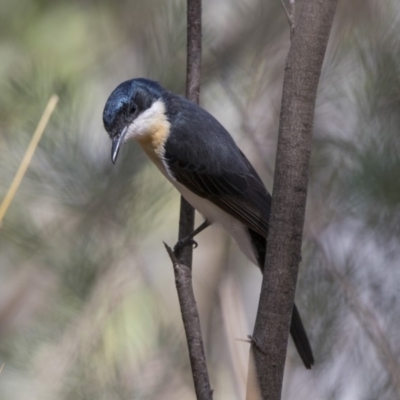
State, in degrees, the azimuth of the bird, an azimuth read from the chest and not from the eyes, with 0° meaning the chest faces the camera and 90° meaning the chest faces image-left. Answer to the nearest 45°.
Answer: approximately 90°
